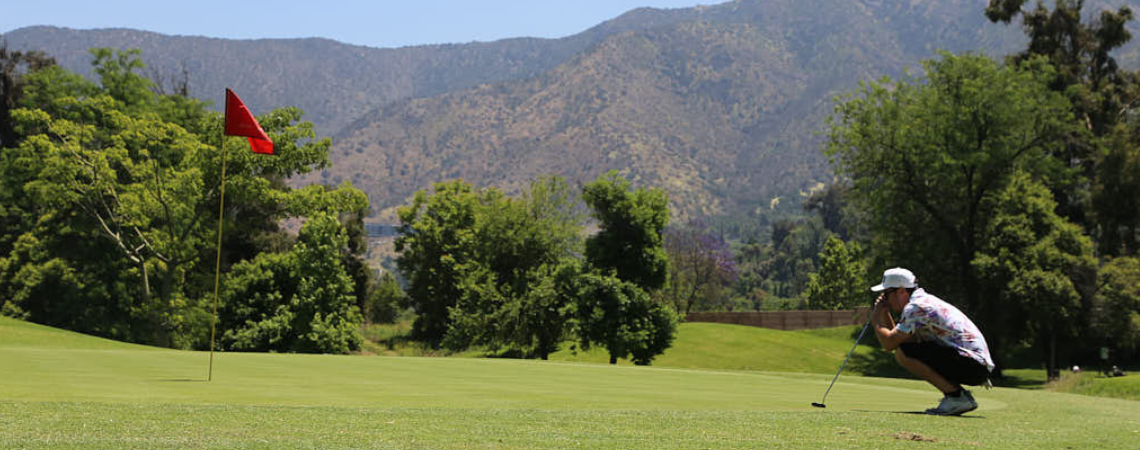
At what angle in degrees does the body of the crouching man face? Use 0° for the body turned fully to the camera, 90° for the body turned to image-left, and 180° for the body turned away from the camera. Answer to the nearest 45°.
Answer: approximately 90°

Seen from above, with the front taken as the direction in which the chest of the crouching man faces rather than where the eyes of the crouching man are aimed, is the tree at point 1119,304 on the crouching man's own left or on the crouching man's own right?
on the crouching man's own right

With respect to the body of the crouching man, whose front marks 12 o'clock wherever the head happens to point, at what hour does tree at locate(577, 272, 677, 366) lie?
The tree is roughly at 2 o'clock from the crouching man.

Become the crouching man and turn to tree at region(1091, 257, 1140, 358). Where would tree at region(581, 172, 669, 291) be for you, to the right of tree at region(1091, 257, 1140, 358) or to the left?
left

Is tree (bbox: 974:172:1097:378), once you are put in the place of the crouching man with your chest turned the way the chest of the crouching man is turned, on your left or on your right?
on your right

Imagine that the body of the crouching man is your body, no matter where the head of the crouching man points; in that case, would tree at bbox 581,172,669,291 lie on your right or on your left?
on your right
